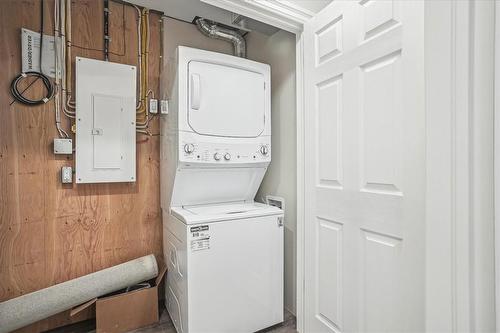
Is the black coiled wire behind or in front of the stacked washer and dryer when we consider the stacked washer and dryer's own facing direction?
behind

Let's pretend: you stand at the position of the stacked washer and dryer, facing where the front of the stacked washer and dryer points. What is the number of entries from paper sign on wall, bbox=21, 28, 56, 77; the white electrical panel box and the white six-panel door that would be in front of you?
1

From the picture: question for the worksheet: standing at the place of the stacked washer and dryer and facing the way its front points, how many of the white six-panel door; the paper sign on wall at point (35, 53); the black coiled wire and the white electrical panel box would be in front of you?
1

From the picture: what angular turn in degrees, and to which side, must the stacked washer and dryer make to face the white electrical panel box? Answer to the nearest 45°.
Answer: approximately 135° to its right

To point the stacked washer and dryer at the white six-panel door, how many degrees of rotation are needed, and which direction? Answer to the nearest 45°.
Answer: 0° — it already faces it

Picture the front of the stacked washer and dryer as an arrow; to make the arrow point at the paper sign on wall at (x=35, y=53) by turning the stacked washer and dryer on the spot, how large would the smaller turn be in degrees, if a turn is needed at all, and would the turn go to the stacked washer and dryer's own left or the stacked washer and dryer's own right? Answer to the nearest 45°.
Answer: approximately 135° to the stacked washer and dryer's own right

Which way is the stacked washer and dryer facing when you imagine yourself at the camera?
facing the viewer and to the right of the viewer
